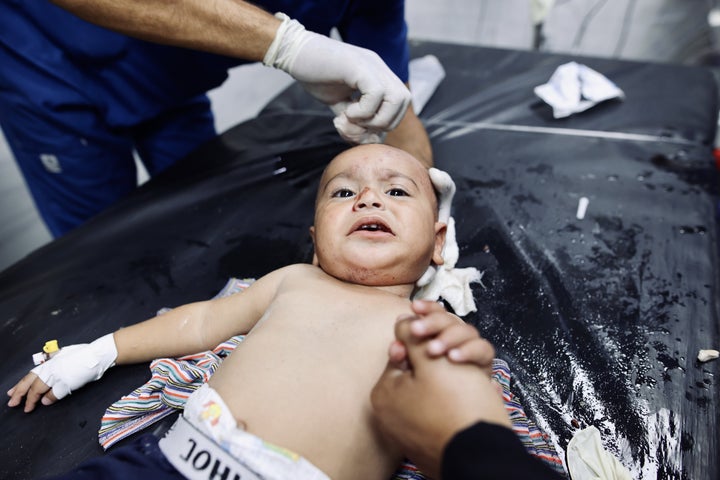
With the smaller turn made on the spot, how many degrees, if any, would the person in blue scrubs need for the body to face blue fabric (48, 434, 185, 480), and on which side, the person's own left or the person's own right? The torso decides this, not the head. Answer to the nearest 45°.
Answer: approximately 45° to the person's own right

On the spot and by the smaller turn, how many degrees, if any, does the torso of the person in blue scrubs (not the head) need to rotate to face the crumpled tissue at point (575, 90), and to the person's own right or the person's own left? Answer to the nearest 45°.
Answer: approximately 45° to the person's own left

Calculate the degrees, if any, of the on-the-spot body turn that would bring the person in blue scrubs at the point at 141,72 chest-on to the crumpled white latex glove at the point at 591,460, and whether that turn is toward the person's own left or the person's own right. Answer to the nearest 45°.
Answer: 0° — they already face it

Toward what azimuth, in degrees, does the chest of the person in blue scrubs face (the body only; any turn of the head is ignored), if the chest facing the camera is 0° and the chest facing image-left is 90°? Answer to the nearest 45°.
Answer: approximately 315°

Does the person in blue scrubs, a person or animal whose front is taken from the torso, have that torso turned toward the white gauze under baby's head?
yes
